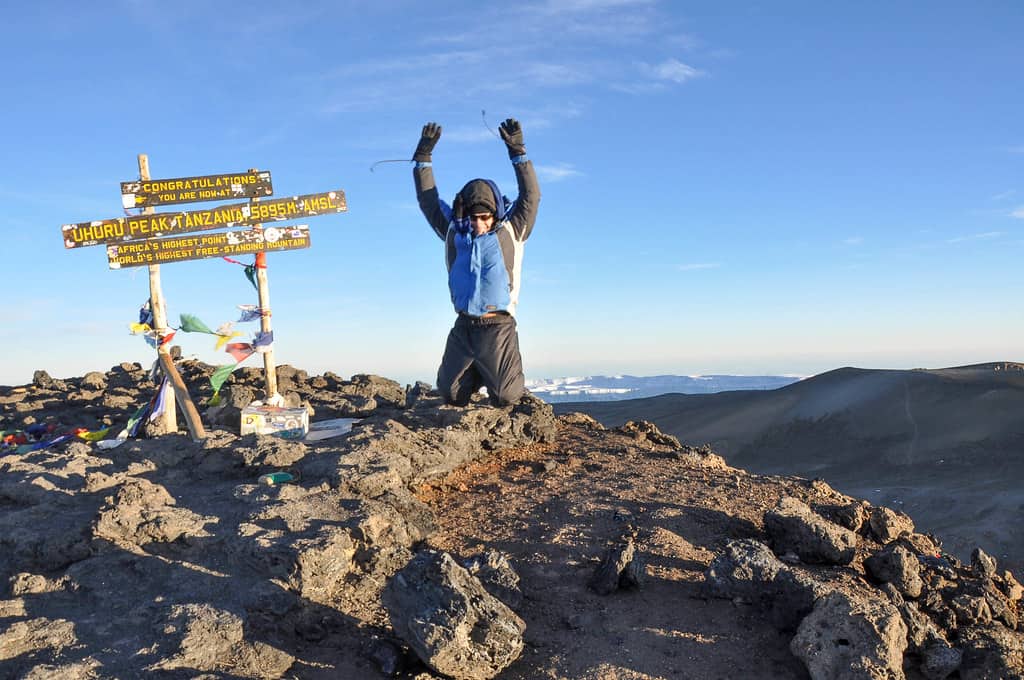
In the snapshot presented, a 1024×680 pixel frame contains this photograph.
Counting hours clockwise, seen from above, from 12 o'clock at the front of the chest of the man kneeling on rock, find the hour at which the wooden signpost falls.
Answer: The wooden signpost is roughly at 4 o'clock from the man kneeling on rock.

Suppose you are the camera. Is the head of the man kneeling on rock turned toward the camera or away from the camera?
toward the camera

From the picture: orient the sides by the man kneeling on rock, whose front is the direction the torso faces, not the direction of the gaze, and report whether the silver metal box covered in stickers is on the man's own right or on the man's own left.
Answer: on the man's own right

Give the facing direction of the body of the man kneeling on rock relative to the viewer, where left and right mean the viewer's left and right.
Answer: facing the viewer
